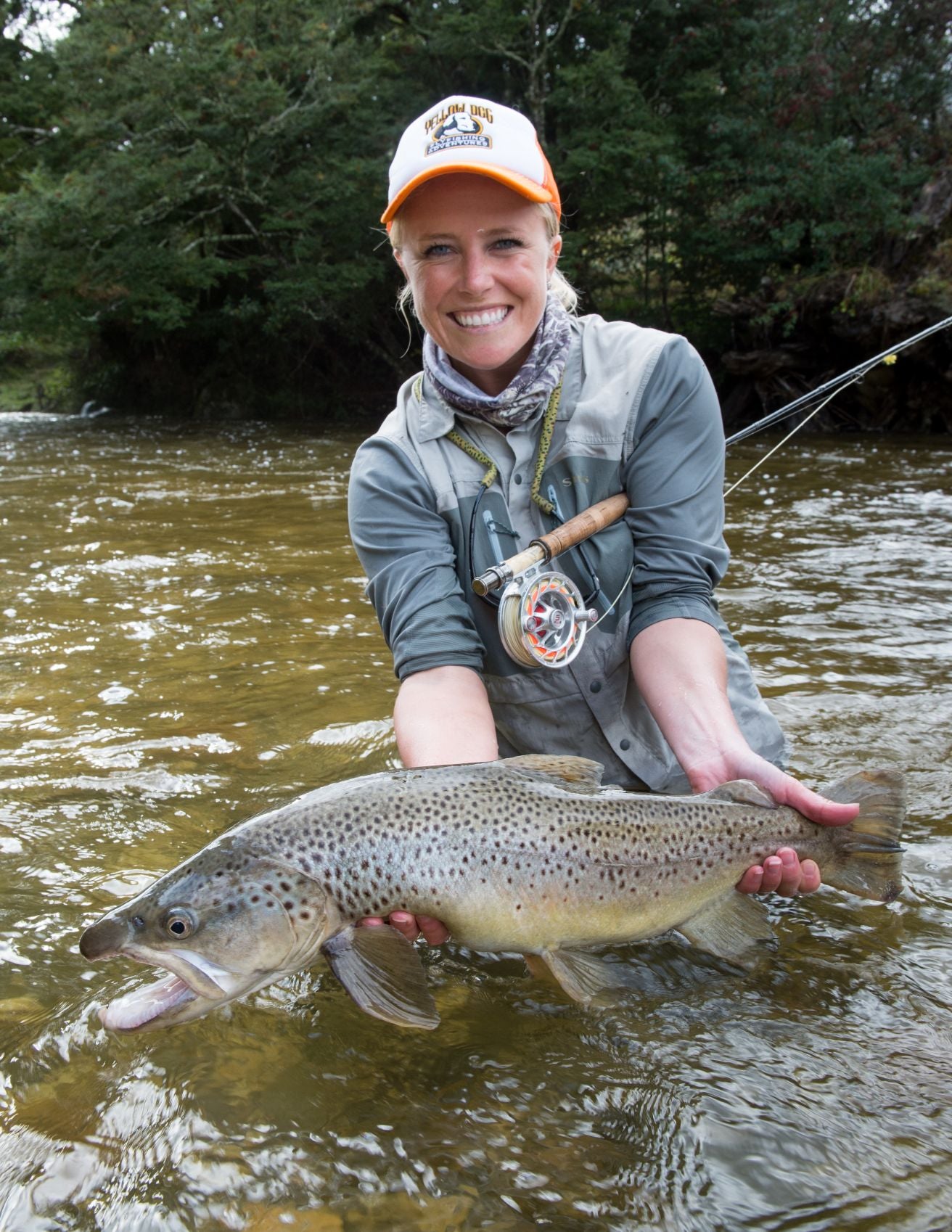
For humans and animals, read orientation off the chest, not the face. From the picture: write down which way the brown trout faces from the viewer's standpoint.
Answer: facing to the left of the viewer
